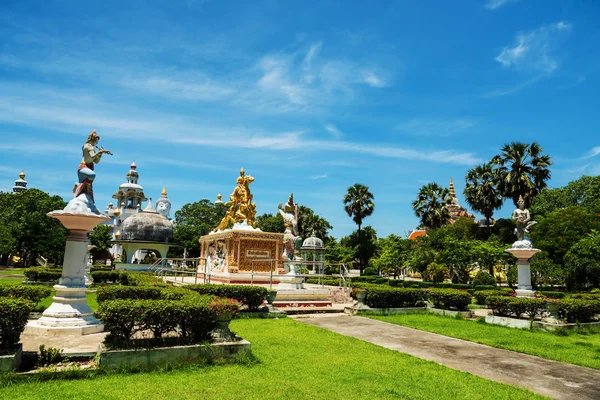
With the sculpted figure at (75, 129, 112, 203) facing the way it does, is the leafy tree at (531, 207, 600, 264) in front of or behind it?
in front

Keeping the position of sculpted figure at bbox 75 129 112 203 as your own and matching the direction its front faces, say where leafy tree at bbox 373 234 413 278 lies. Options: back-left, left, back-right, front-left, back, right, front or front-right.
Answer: front-left

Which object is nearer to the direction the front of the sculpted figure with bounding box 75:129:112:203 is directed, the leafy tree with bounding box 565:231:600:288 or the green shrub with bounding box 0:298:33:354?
the leafy tree

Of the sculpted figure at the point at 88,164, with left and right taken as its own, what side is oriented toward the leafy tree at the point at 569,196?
front

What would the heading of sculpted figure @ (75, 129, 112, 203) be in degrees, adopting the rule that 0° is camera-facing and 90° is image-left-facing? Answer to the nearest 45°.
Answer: approximately 270°

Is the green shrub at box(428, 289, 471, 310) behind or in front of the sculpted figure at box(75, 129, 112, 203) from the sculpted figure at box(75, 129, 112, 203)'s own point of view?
in front

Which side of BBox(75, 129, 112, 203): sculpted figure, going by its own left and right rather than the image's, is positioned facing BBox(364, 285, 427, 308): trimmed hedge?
front

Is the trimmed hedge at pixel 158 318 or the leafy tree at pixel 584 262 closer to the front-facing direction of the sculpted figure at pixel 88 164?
the leafy tree

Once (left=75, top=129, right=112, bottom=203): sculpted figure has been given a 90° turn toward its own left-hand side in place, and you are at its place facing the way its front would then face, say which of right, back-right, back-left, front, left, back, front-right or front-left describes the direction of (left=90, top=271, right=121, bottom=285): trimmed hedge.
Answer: front
